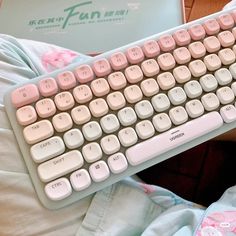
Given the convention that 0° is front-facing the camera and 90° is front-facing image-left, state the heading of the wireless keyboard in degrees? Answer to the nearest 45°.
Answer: approximately 0°
